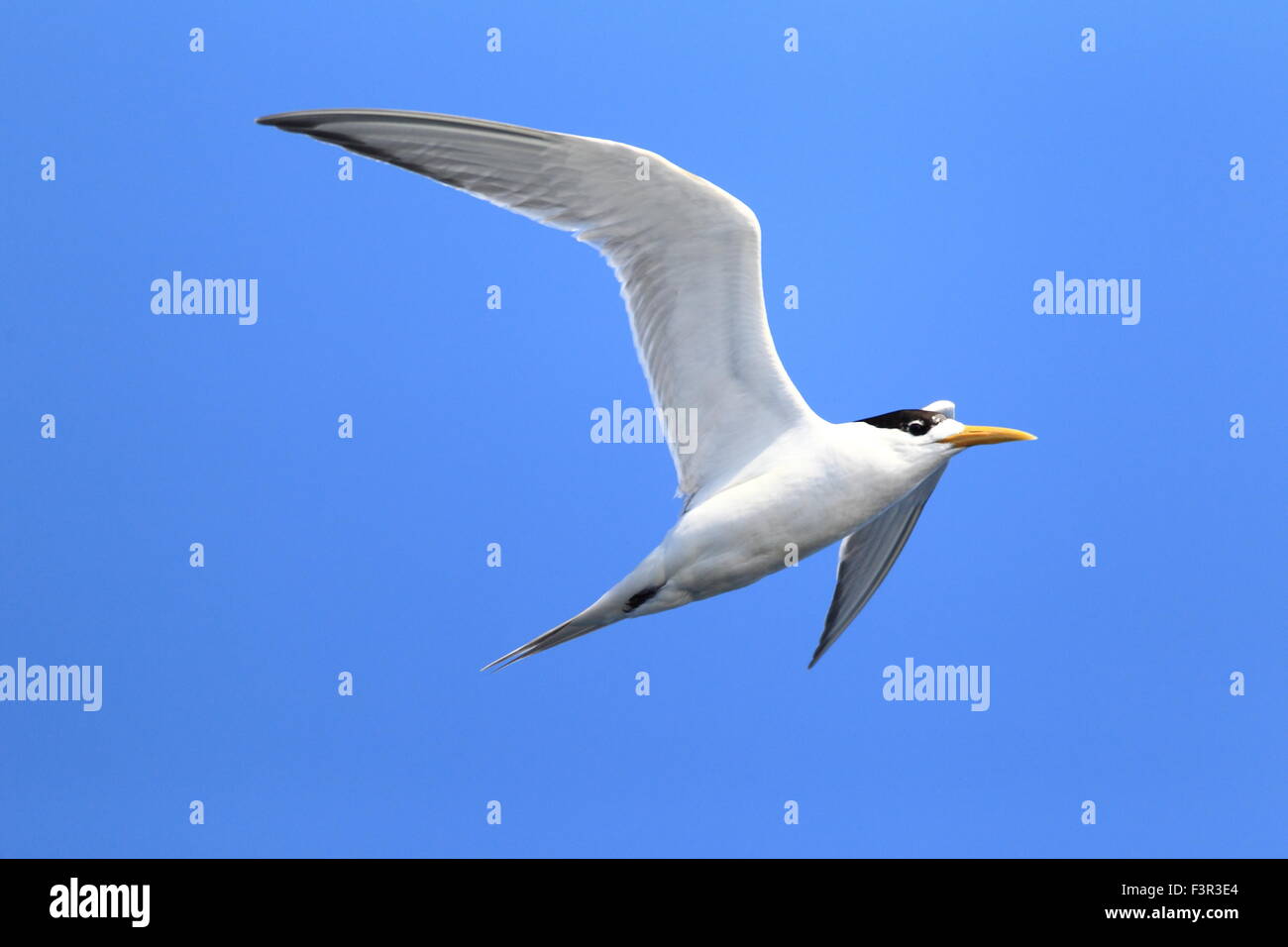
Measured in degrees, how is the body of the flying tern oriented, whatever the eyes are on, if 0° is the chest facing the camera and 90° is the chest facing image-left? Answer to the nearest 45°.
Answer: approximately 270°
